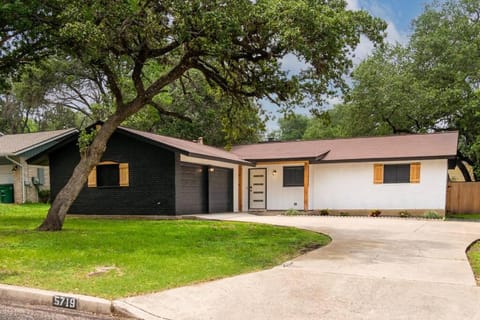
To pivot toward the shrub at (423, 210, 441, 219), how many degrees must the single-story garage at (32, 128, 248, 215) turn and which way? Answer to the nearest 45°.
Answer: approximately 45° to its left

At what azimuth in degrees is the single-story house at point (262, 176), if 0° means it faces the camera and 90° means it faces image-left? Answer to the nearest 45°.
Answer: approximately 0°

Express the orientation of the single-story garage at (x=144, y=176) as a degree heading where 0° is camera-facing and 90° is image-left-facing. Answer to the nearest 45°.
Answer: approximately 315°
